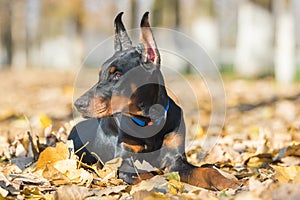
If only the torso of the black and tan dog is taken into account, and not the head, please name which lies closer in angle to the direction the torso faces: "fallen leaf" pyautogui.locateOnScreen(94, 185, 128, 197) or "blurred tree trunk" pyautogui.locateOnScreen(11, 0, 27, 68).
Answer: the fallen leaf

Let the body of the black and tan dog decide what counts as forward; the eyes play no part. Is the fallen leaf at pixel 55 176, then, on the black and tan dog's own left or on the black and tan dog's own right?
on the black and tan dog's own right

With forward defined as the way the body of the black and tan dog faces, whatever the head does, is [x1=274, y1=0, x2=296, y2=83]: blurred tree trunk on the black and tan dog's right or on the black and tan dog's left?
on the black and tan dog's left

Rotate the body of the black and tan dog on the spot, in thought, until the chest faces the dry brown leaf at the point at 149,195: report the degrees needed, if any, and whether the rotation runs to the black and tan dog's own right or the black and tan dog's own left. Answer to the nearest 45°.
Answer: approximately 45° to the black and tan dog's own right

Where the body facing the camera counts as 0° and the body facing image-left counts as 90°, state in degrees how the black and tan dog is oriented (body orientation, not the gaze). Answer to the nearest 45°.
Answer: approximately 315°

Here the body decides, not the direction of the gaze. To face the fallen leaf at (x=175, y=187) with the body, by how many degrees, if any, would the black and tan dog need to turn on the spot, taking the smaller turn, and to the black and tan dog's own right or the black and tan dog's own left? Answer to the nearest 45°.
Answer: approximately 45° to the black and tan dog's own right

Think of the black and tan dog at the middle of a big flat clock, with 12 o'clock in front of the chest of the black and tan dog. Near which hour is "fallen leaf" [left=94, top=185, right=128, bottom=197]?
The fallen leaf is roughly at 2 o'clock from the black and tan dog.
